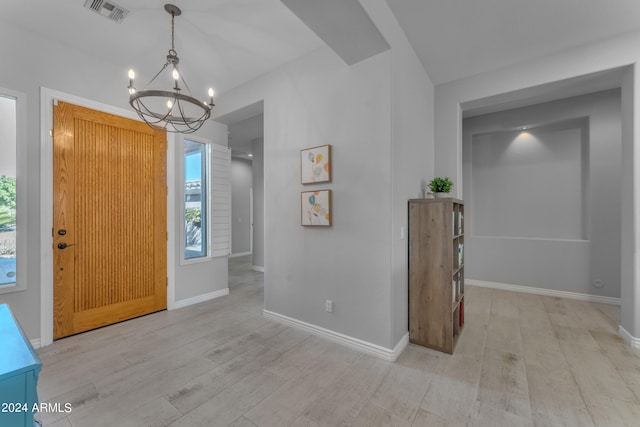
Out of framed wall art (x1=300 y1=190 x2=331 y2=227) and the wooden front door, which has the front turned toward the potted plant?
the wooden front door

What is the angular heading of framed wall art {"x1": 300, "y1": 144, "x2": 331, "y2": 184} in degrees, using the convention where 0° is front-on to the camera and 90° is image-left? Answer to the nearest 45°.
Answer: approximately 45°

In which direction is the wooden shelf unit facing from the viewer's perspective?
to the viewer's right

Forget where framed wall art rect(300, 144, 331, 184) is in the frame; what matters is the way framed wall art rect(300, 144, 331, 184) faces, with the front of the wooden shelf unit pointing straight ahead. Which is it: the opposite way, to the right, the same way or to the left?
to the right

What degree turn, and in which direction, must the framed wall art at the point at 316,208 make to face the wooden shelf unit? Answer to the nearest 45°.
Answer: approximately 135° to its left

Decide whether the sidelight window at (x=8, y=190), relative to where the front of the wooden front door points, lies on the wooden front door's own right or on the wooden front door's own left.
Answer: on the wooden front door's own right

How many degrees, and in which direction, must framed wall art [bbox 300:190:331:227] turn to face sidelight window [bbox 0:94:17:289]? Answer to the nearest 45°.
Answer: approximately 45° to its right

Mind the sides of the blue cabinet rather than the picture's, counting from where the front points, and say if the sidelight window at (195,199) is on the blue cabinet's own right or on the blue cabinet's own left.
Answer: on the blue cabinet's own left

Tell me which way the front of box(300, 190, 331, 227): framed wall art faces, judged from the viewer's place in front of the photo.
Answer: facing the viewer and to the left of the viewer

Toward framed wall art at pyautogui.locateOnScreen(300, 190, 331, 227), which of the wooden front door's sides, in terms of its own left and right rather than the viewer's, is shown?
front

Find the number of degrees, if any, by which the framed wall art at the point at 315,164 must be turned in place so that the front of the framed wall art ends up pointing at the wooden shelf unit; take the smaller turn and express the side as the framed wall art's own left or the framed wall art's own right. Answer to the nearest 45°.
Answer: approximately 135° to the framed wall art's own left
